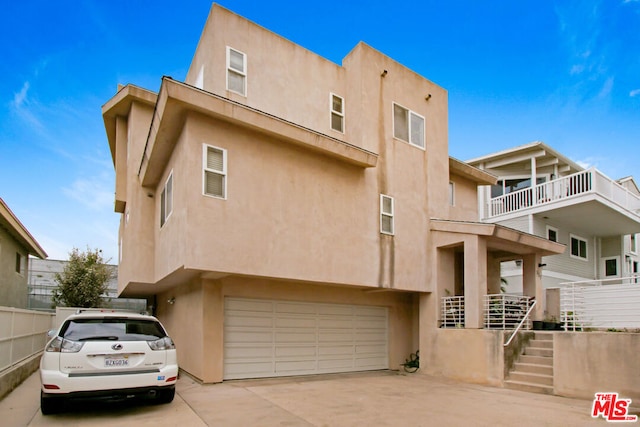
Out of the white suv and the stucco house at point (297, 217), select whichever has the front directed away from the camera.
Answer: the white suv

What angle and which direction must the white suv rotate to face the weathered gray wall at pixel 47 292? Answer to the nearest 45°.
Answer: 0° — it already faces it

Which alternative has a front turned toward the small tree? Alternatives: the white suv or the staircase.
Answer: the white suv

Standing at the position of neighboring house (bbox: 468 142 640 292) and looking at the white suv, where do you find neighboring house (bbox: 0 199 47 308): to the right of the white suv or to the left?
right

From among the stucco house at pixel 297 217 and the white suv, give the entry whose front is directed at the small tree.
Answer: the white suv

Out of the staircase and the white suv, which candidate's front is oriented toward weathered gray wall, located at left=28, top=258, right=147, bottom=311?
the white suv

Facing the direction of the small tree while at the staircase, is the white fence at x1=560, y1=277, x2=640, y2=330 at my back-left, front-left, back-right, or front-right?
back-right

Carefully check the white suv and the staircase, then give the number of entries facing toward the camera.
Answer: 1
